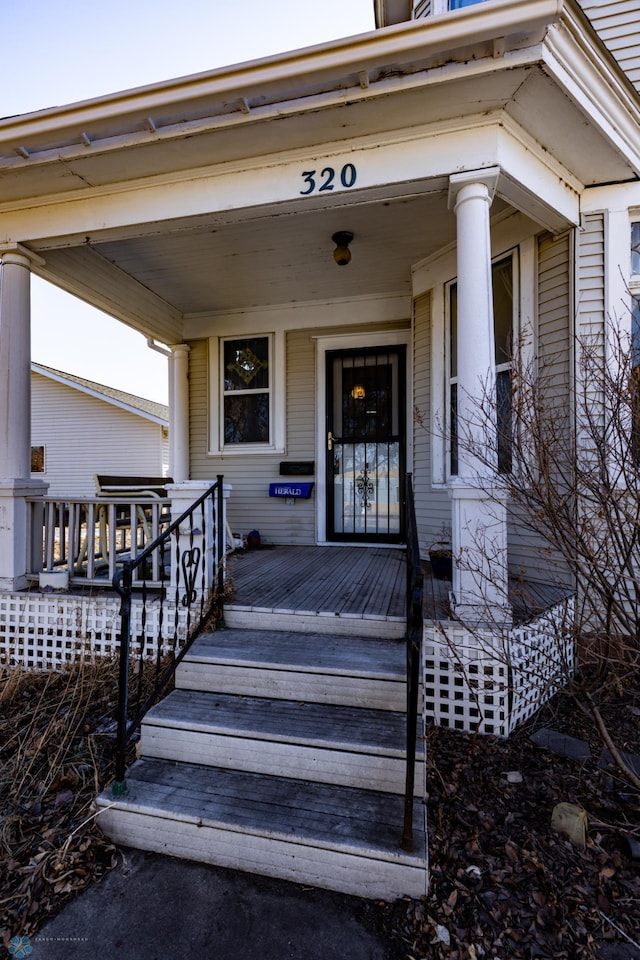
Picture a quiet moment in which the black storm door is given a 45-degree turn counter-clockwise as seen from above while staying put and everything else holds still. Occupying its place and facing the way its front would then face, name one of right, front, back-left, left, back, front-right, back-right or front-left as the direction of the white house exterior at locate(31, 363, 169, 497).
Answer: back

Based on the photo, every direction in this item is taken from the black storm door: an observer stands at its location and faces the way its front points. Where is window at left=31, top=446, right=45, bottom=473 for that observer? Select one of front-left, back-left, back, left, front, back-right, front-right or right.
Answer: back-right

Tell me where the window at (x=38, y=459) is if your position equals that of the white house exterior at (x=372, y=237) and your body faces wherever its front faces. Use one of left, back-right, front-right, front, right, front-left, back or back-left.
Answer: back-right

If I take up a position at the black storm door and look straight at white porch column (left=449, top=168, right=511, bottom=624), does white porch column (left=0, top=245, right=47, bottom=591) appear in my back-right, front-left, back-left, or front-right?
front-right

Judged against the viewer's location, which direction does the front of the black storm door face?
facing the viewer

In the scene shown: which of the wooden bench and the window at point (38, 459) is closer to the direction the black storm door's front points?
the wooden bench

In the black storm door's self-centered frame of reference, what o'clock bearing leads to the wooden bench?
The wooden bench is roughly at 2 o'clock from the black storm door.

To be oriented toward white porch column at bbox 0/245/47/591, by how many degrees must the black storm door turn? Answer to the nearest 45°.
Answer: approximately 45° to its right

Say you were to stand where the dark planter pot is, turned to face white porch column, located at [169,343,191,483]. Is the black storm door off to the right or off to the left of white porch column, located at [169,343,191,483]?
right

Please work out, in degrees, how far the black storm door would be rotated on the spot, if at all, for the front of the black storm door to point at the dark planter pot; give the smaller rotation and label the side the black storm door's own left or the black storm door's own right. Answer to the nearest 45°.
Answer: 0° — it already faces it

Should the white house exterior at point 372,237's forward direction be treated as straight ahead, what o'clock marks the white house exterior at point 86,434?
the white house exterior at point 86,434 is roughly at 5 o'clock from the white house exterior at point 372,237.
